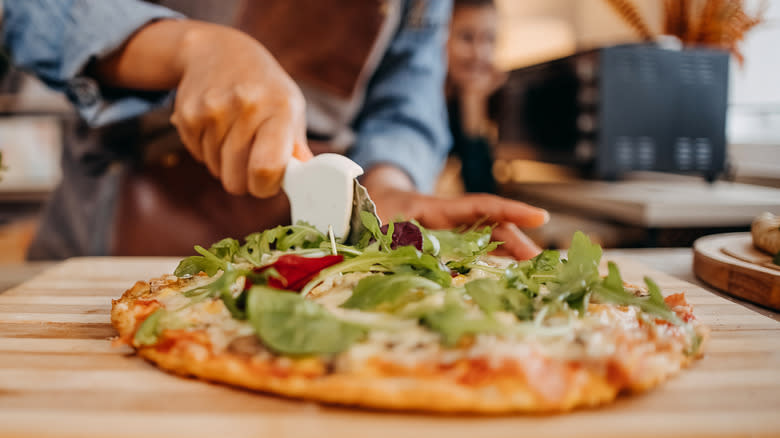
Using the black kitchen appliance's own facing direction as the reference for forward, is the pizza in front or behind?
in front

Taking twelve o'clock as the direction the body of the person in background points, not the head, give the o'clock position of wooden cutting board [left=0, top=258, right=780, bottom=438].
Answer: The wooden cutting board is roughly at 12 o'clock from the person in background.

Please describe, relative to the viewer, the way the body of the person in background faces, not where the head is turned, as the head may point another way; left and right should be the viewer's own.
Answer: facing the viewer

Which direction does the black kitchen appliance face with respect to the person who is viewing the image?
facing the viewer and to the left of the viewer

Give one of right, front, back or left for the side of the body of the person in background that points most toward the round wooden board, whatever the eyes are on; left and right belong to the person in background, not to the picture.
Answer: front

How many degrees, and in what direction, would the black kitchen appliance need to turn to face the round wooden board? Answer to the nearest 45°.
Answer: approximately 45° to its left

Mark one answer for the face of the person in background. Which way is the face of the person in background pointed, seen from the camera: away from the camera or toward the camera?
toward the camera

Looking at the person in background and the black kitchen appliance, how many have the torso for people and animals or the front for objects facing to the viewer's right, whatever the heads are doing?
0

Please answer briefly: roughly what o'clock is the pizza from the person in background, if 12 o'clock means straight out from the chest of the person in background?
The pizza is roughly at 12 o'clock from the person in background.
